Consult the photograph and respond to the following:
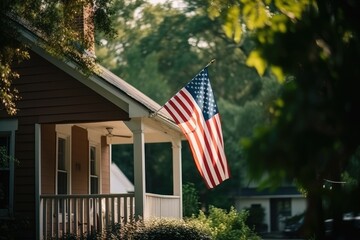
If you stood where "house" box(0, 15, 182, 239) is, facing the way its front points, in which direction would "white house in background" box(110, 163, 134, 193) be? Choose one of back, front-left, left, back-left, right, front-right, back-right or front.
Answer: back-left

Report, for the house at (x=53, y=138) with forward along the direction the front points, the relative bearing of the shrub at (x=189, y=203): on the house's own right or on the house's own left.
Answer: on the house's own left

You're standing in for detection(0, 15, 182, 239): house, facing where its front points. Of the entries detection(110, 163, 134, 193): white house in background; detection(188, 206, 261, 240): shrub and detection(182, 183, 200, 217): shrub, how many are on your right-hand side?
0

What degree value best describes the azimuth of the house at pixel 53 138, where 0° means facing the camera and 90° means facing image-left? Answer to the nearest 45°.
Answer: approximately 315°

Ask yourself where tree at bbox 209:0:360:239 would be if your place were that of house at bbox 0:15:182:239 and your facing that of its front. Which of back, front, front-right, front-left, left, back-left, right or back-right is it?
front-right

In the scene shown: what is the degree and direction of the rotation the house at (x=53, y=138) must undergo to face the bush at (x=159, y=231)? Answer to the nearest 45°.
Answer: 0° — it already faces it
